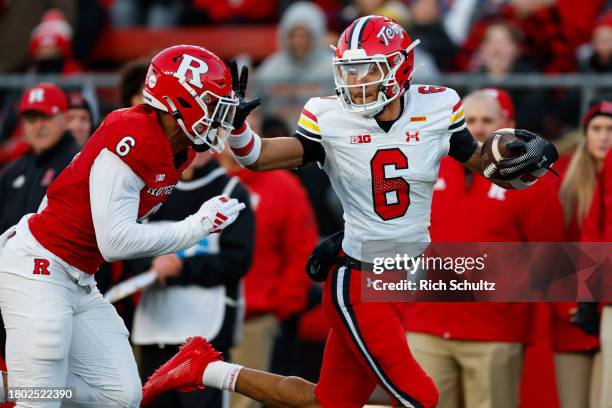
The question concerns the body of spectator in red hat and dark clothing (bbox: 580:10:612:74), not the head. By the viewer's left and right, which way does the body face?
facing the viewer

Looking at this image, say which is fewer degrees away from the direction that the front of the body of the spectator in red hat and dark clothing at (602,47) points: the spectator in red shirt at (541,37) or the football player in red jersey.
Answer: the football player in red jersey

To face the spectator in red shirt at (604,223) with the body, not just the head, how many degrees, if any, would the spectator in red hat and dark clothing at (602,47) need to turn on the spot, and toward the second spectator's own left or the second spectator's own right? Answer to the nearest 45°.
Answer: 0° — they already face them

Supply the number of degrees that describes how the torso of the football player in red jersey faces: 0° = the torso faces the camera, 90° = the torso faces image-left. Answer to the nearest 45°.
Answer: approximately 270°

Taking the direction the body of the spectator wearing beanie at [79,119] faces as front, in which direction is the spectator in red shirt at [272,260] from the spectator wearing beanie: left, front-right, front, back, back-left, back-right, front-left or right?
left

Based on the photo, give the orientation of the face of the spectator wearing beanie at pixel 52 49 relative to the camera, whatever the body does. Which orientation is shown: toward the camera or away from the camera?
toward the camera

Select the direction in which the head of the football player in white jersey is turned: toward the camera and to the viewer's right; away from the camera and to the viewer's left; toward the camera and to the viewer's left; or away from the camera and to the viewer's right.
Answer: toward the camera and to the viewer's left

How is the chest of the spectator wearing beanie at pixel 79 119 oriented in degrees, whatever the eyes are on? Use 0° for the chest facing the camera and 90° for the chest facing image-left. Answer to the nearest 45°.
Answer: approximately 0°

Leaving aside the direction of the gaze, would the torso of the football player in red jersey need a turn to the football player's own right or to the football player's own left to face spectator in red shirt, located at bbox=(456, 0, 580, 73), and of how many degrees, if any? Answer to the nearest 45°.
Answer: approximately 45° to the football player's own left
